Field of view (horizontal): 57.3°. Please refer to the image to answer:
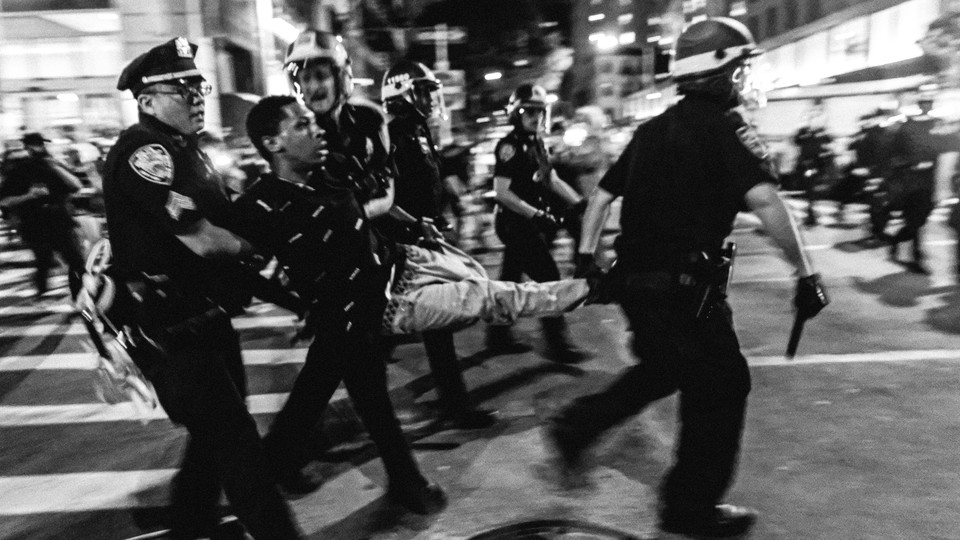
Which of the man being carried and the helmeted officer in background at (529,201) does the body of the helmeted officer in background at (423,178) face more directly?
the helmeted officer in background

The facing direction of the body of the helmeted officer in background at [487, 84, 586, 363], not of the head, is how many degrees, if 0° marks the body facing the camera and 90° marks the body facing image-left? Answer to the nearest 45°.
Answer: approximately 315°

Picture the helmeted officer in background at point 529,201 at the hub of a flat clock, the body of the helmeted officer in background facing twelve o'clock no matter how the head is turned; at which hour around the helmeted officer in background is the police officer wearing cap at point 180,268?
The police officer wearing cap is roughly at 2 o'clock from the helmeted officer in background.

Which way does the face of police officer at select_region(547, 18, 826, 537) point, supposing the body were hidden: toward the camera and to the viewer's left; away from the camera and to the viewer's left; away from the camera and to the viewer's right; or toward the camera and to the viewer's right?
away from the camera and to the viewer's right

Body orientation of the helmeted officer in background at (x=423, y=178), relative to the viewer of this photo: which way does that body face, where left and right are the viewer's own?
facing to the right of the viewer

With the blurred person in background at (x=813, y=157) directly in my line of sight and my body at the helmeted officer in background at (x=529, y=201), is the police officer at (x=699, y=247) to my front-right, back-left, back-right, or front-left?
back-right

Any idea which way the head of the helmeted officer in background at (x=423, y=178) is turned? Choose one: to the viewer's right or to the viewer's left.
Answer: to the viewer's right
